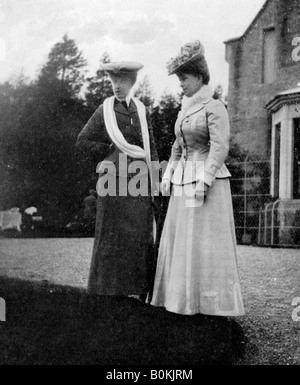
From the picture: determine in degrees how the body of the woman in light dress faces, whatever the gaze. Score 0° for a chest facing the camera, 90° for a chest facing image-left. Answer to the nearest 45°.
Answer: approximately 45°

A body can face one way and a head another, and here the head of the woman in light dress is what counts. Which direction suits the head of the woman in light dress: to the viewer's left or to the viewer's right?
to the viewer's left

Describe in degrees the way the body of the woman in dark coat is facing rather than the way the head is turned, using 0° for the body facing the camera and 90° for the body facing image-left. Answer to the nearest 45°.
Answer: approximately 0°
